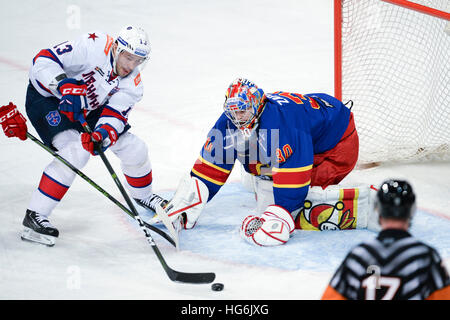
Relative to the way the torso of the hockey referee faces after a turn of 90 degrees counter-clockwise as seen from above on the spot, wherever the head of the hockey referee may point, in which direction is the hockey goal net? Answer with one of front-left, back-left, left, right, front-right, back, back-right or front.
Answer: right

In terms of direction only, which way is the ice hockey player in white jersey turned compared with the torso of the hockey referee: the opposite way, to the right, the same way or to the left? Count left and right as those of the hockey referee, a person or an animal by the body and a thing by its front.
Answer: to the right

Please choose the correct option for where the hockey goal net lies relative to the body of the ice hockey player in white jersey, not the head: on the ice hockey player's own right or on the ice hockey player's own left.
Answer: on the ice hockey player's own left

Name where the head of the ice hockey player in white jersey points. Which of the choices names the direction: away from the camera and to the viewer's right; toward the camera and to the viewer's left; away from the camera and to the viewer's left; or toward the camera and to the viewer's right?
toward the camera and to the viewer's right

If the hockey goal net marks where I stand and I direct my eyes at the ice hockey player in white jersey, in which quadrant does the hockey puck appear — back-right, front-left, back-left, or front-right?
front-left

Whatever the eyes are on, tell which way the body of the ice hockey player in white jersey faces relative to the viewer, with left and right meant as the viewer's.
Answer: facing the viewer and to the right of the viewer

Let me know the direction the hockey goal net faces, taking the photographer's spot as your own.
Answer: facing the viewer and to the left of the viewer

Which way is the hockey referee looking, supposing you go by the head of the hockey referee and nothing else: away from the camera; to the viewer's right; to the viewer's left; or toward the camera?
away from the camera

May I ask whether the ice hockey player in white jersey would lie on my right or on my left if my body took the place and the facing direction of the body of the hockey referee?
on my left

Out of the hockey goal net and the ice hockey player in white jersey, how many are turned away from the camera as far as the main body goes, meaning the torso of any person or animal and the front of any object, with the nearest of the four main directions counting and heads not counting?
0

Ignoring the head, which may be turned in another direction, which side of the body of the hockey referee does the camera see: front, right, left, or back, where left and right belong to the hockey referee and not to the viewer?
back

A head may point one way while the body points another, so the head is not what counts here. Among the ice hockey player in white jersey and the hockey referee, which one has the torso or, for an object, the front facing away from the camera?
the hockey referee

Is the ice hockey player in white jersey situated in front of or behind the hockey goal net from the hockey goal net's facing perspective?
in front

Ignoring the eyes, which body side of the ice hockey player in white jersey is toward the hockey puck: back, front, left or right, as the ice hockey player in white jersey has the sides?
front
